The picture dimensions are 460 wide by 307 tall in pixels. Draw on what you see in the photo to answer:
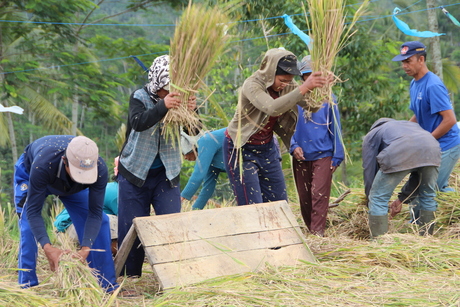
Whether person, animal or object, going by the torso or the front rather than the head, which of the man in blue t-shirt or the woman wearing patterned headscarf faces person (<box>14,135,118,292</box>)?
the man in blue t-shirt

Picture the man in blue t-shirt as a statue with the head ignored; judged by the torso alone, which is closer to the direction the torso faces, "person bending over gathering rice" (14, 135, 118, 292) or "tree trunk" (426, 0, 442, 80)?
the person bending over gathering rice

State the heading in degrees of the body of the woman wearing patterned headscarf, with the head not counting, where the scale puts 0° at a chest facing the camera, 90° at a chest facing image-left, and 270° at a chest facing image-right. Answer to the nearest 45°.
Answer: approximately 315°

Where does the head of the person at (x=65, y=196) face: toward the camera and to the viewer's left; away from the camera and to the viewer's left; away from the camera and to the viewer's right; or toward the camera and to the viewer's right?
toward the camera and to the viewer's right

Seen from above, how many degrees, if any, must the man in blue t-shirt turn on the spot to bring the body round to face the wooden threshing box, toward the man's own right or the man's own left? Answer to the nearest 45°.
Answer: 0° — they already face it

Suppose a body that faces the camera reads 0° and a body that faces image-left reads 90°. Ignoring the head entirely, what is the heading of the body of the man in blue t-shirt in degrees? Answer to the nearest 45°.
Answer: approximately 45°

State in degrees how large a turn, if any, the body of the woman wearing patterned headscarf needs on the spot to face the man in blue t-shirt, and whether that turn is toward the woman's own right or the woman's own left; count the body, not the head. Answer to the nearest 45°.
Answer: approximately 45° to the woman's own left

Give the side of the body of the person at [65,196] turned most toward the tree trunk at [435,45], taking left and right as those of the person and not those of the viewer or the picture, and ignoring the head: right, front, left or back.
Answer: left

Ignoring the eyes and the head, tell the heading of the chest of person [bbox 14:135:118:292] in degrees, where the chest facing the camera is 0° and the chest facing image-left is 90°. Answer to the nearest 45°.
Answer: approximately 315°

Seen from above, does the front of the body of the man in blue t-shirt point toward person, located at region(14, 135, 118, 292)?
yes

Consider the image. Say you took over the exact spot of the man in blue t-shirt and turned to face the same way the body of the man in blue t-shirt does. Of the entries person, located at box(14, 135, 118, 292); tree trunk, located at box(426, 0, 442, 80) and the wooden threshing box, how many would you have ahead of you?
2

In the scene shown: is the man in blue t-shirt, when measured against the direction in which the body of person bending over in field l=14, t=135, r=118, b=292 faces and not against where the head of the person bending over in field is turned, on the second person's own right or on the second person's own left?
on the second person's own left
